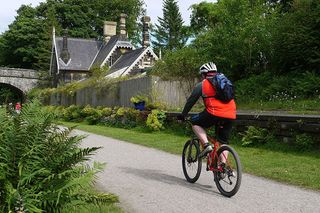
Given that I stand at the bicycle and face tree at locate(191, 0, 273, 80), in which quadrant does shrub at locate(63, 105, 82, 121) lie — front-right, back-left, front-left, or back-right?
front-left

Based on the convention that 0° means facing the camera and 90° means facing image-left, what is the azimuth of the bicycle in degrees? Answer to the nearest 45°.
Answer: approximately 135°

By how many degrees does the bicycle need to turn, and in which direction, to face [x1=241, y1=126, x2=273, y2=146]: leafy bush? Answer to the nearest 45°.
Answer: approximately 45° to its right

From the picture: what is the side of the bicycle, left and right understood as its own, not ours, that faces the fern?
left

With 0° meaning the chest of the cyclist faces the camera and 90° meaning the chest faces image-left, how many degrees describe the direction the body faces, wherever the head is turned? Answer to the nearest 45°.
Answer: approximately 135°

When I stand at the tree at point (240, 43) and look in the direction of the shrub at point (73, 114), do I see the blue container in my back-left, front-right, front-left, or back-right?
front-left

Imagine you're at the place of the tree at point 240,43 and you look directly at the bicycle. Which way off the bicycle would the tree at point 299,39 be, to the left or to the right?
left

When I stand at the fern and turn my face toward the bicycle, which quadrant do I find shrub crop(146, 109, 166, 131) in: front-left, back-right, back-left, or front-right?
front-left

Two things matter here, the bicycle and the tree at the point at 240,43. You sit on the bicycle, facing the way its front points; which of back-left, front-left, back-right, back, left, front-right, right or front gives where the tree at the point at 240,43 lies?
front-right

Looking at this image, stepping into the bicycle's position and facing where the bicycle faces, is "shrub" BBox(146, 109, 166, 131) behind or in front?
in front
